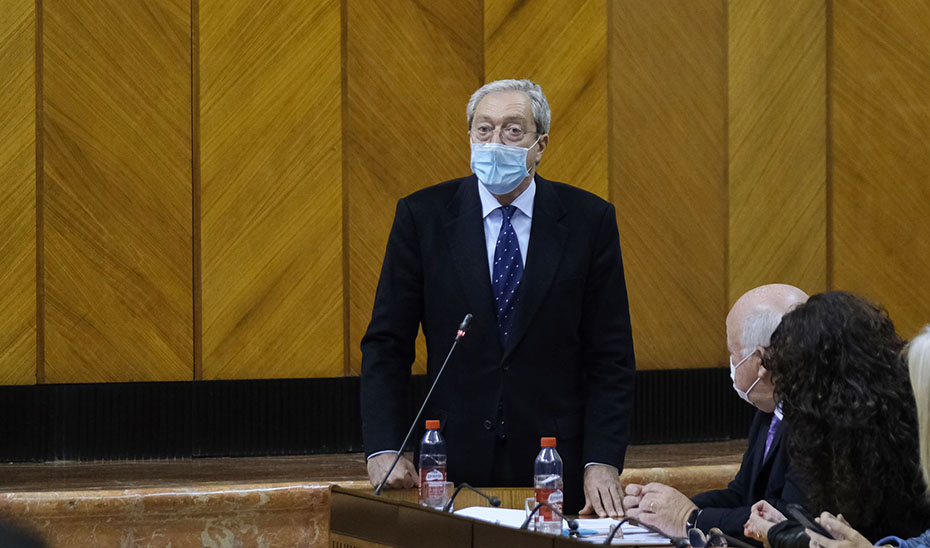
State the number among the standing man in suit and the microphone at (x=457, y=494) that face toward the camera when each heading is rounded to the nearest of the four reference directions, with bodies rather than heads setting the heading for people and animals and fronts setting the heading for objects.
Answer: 1

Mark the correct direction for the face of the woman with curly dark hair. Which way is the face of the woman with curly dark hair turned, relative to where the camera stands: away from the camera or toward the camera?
away from the camera

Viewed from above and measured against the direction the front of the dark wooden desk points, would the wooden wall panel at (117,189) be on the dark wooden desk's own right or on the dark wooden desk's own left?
on the dark wooden desk's own right

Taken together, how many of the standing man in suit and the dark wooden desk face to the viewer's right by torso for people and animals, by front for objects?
0

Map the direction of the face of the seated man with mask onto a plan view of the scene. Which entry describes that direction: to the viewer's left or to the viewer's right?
to the viewer's left

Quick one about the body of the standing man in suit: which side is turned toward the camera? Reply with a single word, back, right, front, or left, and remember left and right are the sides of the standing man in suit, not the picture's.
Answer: front
